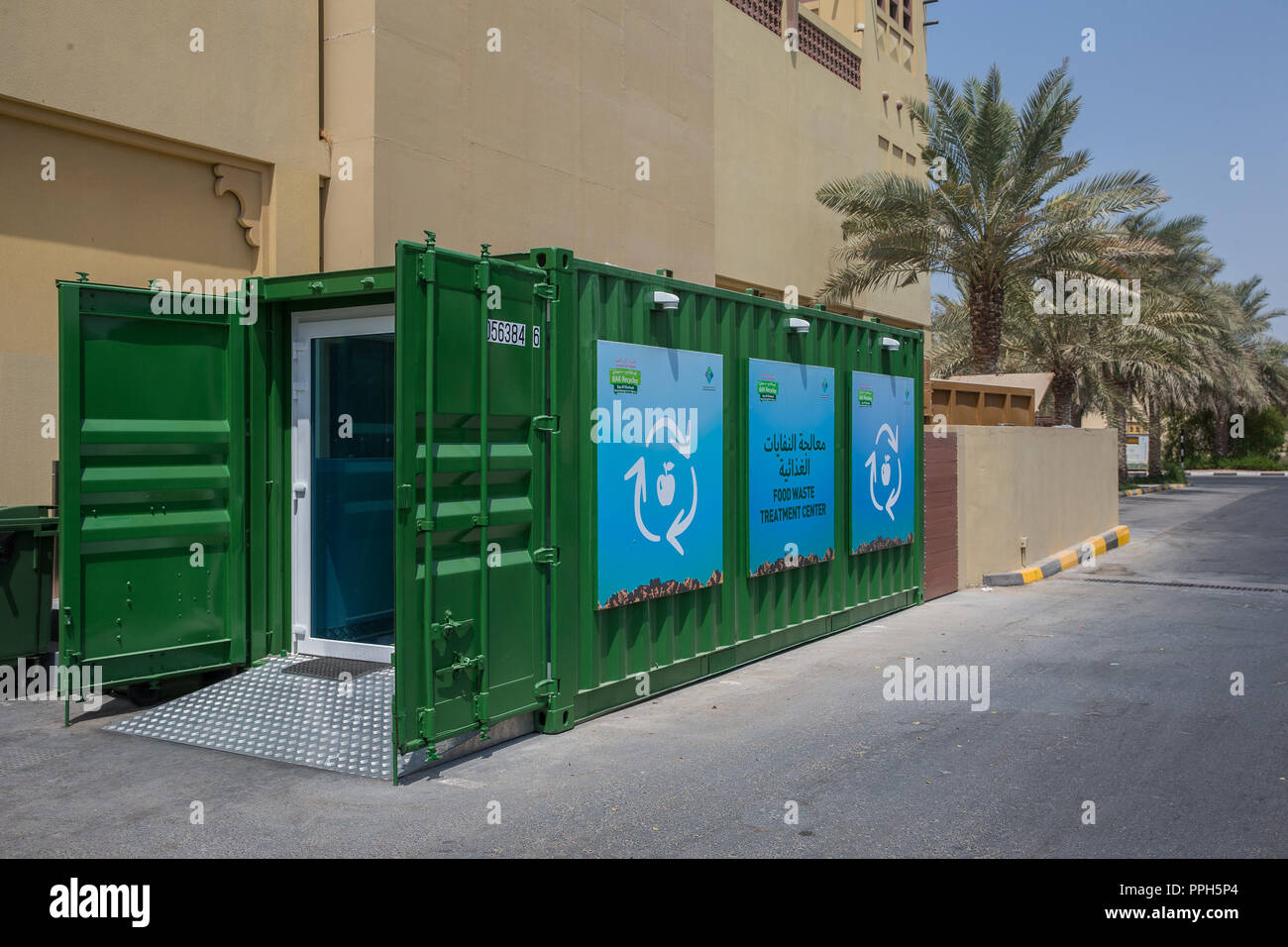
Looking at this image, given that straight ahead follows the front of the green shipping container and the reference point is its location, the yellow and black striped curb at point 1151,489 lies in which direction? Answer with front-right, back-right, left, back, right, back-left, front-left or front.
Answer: back

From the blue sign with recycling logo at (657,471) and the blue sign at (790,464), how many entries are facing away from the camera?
0

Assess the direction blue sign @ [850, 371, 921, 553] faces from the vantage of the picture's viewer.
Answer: facing the viewer and to the right of the viewer

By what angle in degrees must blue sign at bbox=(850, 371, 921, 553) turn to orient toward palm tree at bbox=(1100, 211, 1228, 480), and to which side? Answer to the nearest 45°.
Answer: approximately 135° to its left

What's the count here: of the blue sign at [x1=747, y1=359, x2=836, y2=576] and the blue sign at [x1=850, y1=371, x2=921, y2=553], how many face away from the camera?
0

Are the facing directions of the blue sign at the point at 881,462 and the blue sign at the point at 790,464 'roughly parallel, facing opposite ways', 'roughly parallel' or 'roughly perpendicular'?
roughly parallel

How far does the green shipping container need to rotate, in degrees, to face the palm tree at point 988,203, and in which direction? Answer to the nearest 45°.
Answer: approximately 180°

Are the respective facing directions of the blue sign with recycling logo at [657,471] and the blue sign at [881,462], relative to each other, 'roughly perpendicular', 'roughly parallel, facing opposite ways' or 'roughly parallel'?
roughly parallel

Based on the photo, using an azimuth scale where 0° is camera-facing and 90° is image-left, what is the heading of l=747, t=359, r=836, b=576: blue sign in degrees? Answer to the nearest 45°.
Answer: approximately 315°

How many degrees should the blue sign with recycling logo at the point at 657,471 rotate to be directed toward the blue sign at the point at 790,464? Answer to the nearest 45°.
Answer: approximately 90° to its left

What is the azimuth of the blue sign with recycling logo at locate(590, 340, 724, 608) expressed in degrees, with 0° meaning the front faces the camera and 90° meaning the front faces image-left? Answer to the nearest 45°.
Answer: approximately 315°

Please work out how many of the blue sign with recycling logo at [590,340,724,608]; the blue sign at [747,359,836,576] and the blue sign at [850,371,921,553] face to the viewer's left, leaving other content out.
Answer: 0

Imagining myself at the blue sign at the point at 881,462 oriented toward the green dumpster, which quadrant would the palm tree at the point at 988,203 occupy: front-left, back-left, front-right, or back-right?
back-right

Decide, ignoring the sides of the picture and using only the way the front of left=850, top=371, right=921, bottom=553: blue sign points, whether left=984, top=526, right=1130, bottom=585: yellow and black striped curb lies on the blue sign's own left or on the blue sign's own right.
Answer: on the blue sign's own left

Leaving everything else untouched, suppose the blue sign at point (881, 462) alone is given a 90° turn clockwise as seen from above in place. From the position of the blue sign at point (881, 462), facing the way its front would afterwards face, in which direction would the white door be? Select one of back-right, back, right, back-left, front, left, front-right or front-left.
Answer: front

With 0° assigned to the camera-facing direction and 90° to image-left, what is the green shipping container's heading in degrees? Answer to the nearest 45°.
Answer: approximately 45°

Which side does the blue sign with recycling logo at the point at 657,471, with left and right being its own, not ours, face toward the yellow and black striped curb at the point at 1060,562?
left
